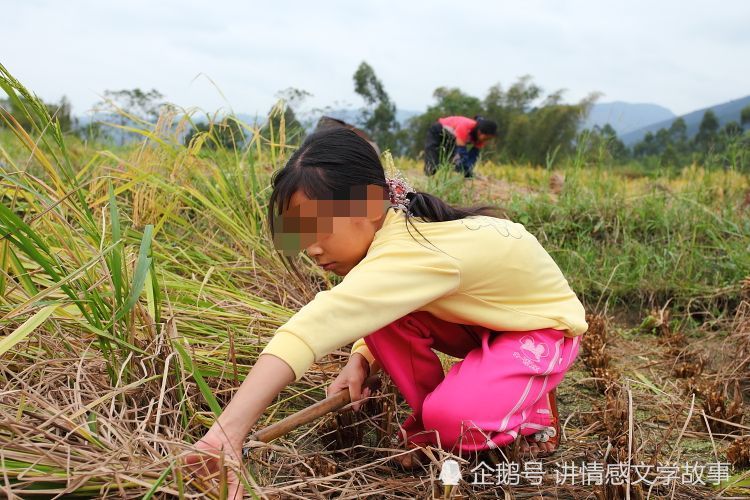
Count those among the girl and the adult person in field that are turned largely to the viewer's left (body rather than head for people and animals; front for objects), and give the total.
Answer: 1

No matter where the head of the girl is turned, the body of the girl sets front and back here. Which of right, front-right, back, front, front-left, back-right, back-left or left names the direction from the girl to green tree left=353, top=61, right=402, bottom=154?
right

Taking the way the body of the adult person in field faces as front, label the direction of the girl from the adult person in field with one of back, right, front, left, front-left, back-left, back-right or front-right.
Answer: right

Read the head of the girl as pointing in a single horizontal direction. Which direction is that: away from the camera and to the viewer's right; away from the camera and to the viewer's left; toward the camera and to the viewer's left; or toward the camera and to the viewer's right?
toward the camera and to the viewer's left

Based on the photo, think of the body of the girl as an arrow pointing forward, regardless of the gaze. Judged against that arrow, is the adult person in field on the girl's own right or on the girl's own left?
on the girl's own right

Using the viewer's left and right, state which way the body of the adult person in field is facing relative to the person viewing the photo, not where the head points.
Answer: facing to the right of the viewer

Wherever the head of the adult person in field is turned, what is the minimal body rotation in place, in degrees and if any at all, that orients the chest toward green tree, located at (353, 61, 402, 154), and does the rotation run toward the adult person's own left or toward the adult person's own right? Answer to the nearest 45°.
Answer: approximately 90° to the adult person's own left

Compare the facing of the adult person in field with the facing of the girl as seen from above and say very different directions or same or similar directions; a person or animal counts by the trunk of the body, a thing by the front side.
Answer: very different directions

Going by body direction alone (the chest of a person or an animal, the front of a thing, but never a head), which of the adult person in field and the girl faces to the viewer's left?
the girl

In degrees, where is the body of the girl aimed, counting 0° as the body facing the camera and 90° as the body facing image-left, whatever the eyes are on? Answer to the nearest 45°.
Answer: approximately 90°
